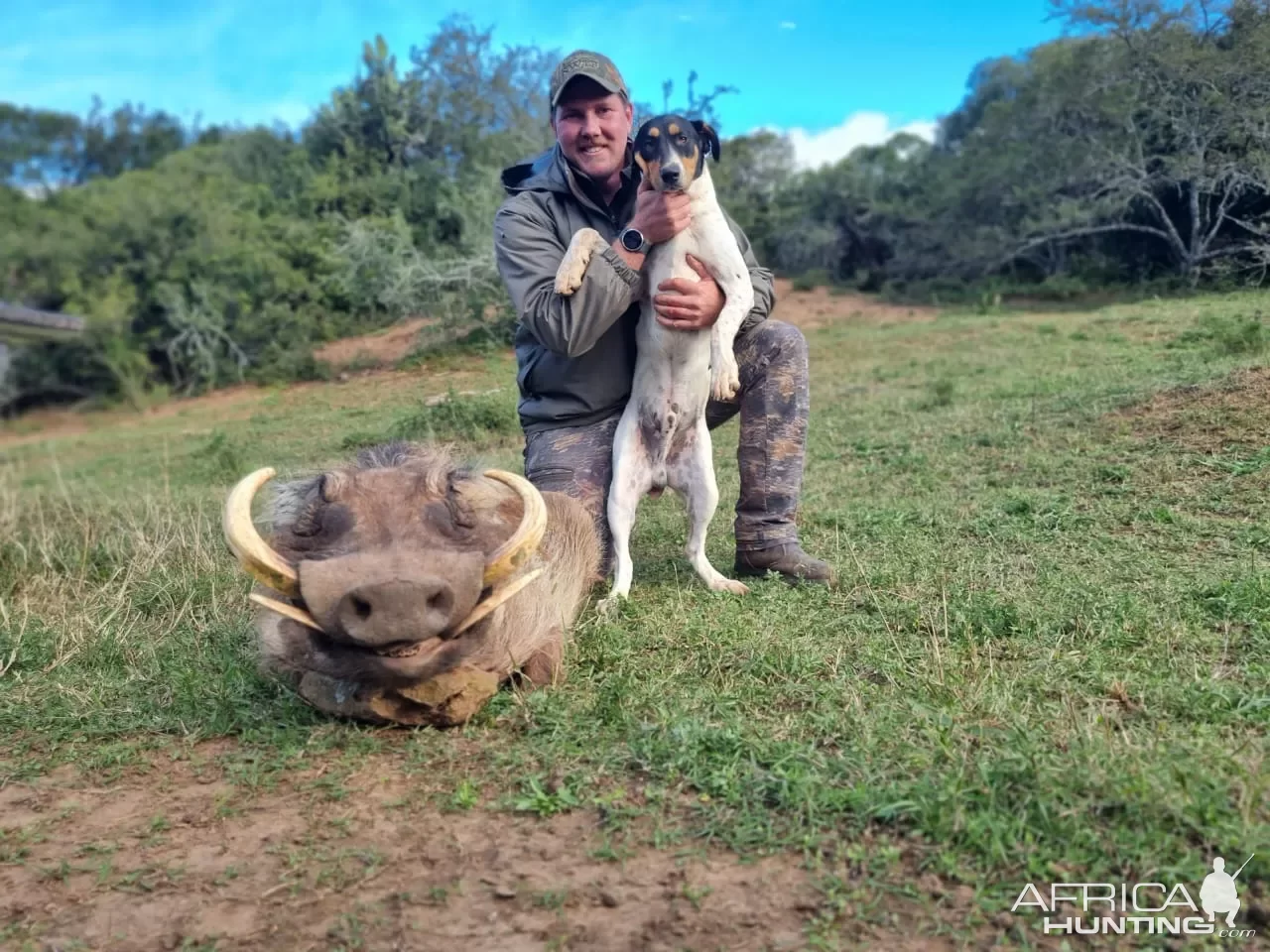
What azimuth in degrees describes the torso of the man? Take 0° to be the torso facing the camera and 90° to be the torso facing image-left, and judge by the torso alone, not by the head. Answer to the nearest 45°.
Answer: approximately 315°
